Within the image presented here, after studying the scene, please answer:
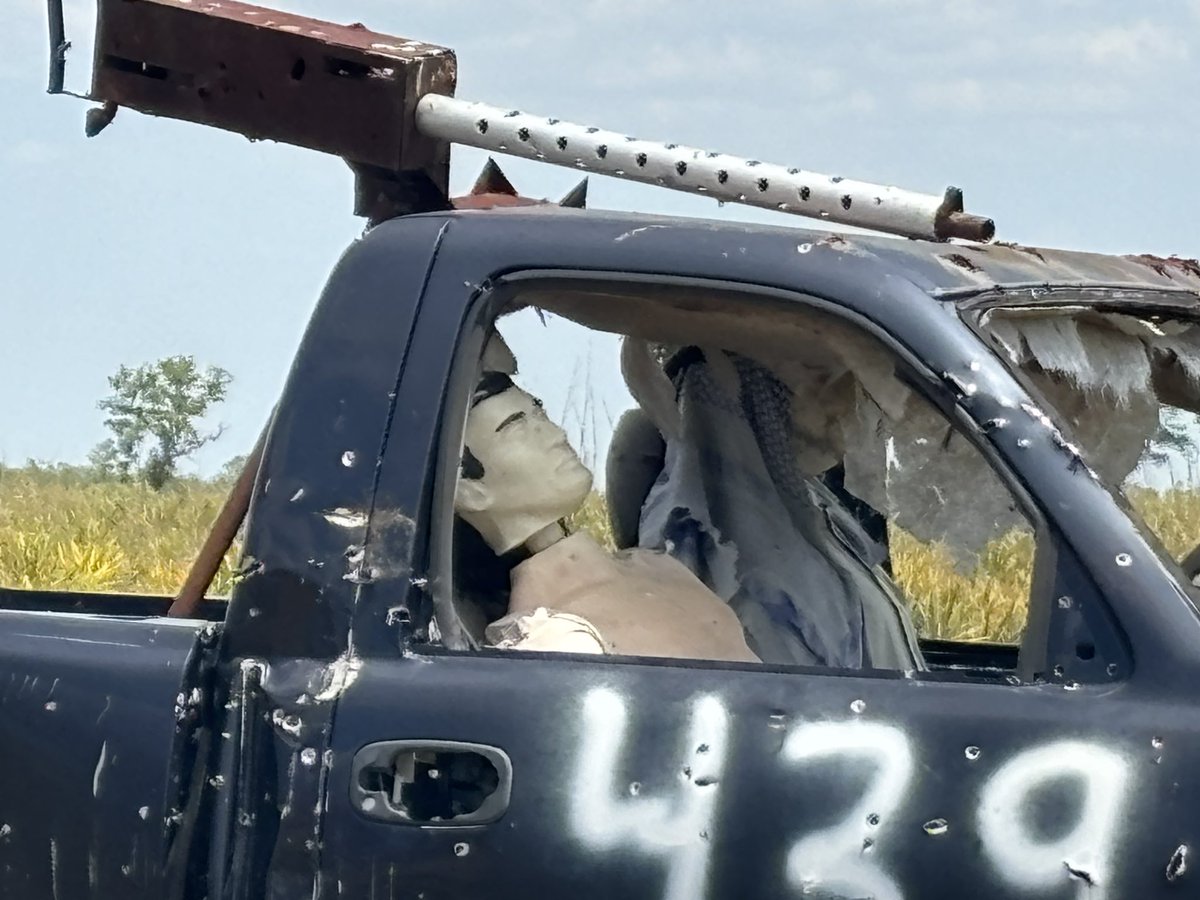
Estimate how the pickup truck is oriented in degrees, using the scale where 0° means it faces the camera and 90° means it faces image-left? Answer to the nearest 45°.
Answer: approximately 315°
